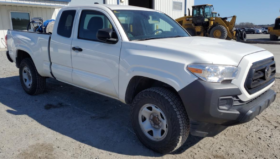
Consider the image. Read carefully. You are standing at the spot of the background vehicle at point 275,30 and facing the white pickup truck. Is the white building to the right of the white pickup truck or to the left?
right

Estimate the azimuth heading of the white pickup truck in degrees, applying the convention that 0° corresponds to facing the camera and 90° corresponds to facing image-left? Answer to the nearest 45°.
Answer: approximately 315°

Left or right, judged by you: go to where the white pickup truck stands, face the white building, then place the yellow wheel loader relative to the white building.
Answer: right

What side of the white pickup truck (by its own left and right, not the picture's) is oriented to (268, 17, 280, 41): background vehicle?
left

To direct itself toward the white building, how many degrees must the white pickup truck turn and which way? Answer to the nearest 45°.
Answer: approximately 180°
